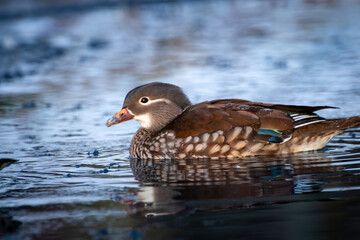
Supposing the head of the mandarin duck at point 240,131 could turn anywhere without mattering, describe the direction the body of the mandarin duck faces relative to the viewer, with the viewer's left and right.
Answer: facing to the left of the viewer
